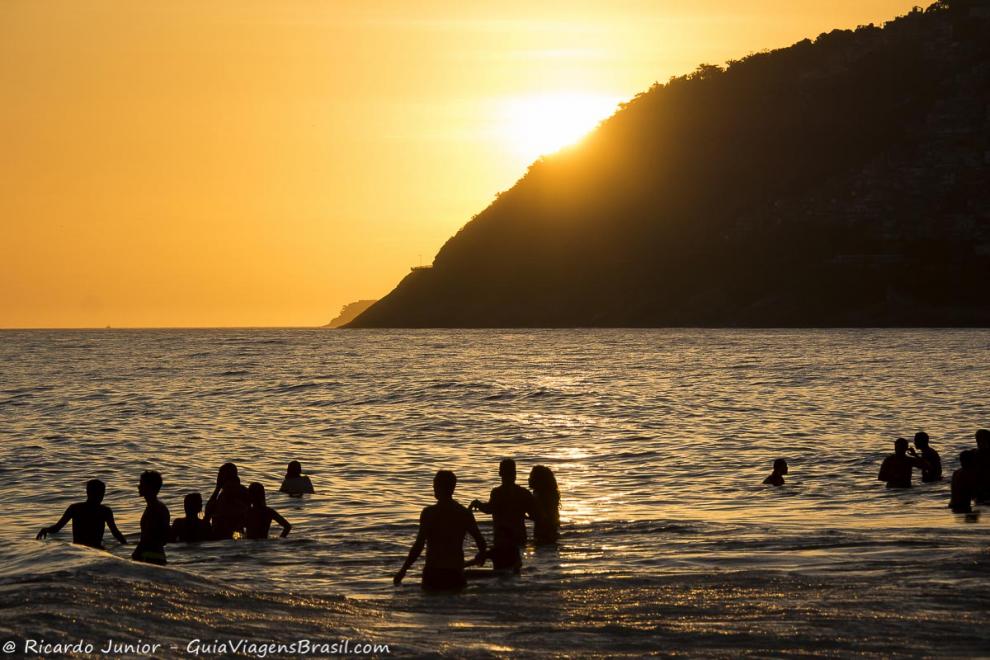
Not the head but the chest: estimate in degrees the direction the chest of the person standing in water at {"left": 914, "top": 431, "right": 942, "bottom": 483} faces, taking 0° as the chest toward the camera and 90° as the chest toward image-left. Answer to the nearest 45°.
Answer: approximately 90°

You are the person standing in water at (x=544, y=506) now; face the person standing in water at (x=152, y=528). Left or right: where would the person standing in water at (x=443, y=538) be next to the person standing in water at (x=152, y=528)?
left

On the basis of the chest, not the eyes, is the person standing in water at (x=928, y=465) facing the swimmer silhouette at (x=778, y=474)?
yes

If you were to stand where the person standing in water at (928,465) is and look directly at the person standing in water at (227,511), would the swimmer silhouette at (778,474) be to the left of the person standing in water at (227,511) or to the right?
right

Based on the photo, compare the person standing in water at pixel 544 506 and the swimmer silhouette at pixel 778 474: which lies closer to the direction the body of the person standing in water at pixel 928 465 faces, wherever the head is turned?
the swimmer silhouette

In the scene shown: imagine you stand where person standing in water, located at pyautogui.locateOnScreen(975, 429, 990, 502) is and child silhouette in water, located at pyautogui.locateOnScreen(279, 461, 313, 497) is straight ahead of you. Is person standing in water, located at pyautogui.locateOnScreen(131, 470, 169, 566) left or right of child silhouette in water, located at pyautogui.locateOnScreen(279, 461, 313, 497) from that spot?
left

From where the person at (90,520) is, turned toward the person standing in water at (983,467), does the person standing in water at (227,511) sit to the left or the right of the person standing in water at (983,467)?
left

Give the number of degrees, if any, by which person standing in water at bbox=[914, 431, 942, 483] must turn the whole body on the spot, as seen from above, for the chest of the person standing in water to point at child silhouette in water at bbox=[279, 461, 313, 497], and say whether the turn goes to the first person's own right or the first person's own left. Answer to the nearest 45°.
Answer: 0° — they already face them

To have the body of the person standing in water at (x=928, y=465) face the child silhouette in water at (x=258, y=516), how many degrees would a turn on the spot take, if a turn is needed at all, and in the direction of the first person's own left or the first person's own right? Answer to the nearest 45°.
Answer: approximately 45° to the first person's own left
